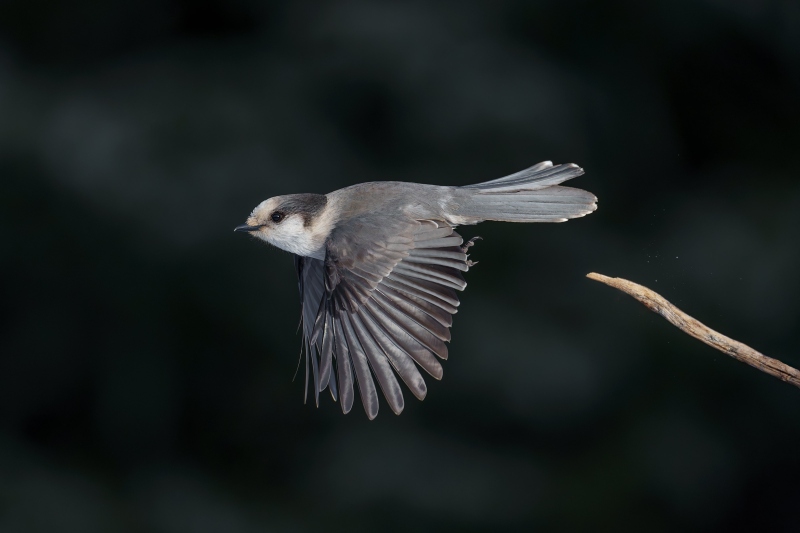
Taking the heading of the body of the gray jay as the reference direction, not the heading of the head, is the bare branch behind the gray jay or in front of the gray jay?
behind

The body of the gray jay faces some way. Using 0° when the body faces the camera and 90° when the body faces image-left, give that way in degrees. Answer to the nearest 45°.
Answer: approximately 90°
